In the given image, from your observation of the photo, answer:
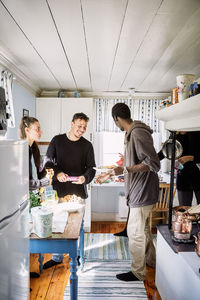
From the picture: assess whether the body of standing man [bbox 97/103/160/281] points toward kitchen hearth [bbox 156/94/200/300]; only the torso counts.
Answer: no

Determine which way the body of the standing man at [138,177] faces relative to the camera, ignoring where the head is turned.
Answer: to the viewer's left

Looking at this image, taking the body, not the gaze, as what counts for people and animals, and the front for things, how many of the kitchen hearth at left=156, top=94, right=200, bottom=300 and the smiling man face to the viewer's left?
1

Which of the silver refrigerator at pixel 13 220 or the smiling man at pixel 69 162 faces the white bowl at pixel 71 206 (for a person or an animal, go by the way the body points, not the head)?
the smiling man

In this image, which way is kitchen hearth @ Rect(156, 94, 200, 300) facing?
to the viewer's left

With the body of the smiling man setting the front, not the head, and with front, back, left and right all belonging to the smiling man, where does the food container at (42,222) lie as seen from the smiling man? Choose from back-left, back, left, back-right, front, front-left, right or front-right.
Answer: front

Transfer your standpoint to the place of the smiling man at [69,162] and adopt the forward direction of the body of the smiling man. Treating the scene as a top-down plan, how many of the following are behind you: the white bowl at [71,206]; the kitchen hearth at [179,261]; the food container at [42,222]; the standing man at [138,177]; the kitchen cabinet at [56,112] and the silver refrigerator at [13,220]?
1

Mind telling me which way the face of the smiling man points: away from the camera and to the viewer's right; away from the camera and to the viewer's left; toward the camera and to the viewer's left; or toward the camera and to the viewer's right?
toward the camera and to the viewer's right

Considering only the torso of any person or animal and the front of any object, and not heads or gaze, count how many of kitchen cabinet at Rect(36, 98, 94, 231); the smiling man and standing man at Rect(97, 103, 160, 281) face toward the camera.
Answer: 2

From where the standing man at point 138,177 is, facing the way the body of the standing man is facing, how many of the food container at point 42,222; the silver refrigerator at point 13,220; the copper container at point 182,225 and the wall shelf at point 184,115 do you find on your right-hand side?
0

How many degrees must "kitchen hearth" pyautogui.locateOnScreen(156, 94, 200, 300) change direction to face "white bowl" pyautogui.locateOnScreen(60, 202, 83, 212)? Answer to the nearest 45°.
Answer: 0° — it already faces it

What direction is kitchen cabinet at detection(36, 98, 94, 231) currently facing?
toward the camera

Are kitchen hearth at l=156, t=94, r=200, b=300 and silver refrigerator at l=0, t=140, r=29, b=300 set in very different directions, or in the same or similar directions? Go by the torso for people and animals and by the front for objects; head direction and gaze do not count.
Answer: very different directions

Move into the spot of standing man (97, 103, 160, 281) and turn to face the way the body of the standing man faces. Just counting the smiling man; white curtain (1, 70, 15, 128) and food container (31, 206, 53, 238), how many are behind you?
0

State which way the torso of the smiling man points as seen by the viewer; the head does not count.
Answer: toward the camera

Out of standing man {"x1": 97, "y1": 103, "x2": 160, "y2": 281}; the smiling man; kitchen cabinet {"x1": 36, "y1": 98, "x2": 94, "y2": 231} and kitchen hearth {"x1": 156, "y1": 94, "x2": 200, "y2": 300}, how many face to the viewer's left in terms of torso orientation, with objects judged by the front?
2

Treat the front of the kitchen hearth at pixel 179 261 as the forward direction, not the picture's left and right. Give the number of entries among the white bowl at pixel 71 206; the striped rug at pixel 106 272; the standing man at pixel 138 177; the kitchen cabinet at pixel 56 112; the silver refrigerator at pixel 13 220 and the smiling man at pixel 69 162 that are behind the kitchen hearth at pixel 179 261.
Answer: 0

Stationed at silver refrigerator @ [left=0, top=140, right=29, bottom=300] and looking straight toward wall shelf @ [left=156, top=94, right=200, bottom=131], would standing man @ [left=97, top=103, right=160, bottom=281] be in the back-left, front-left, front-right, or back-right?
front-left

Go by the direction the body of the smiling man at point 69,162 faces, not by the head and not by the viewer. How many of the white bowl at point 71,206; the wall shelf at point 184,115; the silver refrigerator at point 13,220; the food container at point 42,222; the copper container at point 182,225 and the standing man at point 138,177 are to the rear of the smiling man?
0

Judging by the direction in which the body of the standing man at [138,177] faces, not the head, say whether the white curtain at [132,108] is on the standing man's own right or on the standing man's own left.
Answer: on the standing man's own right

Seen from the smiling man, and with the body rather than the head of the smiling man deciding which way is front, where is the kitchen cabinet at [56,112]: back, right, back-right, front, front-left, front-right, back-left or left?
back

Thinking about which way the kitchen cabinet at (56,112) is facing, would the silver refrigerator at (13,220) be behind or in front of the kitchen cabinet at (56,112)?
in front
